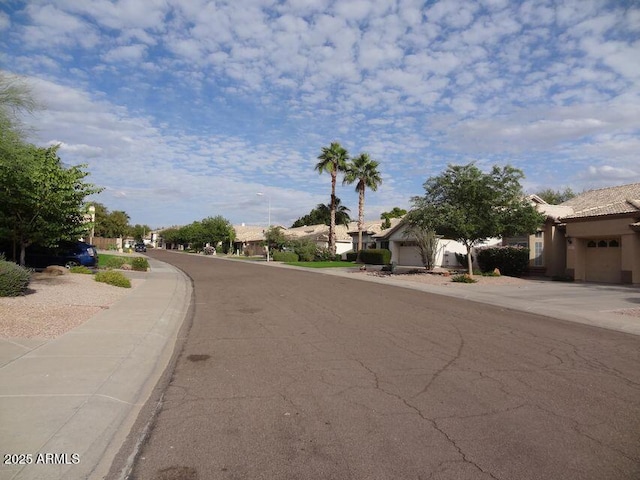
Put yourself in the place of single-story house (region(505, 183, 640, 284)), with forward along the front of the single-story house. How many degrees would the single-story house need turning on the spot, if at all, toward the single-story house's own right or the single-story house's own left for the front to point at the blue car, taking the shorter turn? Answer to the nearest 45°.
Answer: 0° — it already faces it

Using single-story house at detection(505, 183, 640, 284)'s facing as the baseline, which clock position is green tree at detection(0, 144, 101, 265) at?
The green tree is roughly at 12 o'clock from the single-story house.

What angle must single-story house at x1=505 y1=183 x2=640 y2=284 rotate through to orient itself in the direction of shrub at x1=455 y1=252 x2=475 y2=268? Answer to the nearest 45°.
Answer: approximately 90° to its right

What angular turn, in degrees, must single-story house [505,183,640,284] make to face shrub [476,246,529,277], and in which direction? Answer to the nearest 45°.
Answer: approximately 45° to its right

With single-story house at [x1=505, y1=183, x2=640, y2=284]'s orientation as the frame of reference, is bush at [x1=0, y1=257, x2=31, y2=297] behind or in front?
in front

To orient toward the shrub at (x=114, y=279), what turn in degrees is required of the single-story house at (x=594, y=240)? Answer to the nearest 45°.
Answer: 0° — it already faces it

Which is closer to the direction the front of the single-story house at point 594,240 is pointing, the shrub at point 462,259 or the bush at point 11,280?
the bush

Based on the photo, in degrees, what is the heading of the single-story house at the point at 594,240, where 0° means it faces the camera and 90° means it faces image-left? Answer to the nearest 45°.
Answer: approximately 45°
